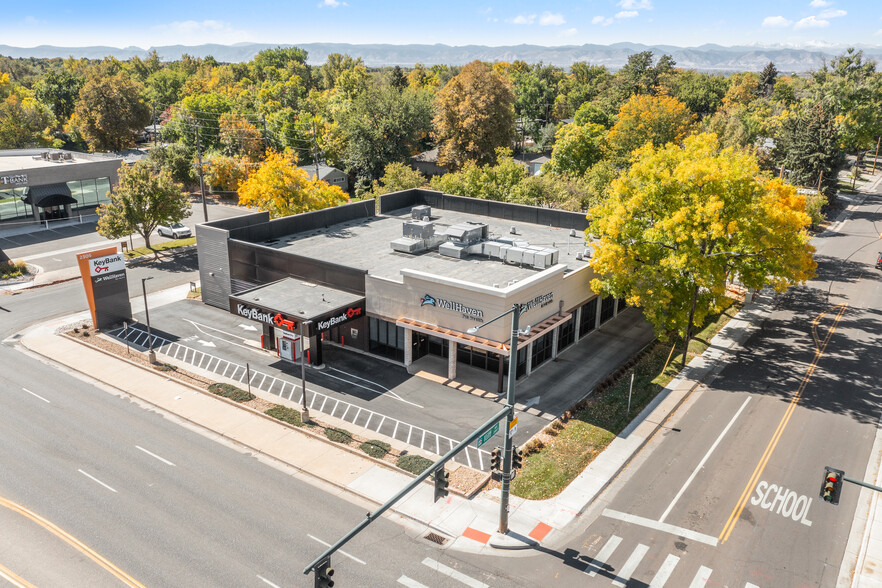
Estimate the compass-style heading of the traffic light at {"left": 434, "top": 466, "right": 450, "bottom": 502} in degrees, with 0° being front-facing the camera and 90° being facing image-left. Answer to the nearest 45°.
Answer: approximately 315°

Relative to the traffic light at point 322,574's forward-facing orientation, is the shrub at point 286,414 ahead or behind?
behind

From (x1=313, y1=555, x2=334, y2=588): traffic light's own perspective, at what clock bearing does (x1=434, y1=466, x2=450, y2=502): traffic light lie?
(x1=434, y1=466, x2=450, y2=502): traffic light is roughly at 9 o'clock from (x1=313, y1=555, x2=334, y2=588): traffic light.

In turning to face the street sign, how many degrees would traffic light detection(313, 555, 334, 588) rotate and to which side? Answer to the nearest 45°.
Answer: approximately 90° to its left

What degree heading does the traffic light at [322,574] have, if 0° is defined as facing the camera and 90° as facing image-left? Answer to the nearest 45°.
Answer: approximately 315°

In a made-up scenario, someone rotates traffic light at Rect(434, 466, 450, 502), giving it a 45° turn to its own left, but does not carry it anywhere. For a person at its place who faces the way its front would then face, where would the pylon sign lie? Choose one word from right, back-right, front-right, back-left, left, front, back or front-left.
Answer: back-left

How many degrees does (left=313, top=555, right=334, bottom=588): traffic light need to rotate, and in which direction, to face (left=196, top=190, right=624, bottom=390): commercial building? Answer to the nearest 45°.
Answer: approximately 135° to its left
